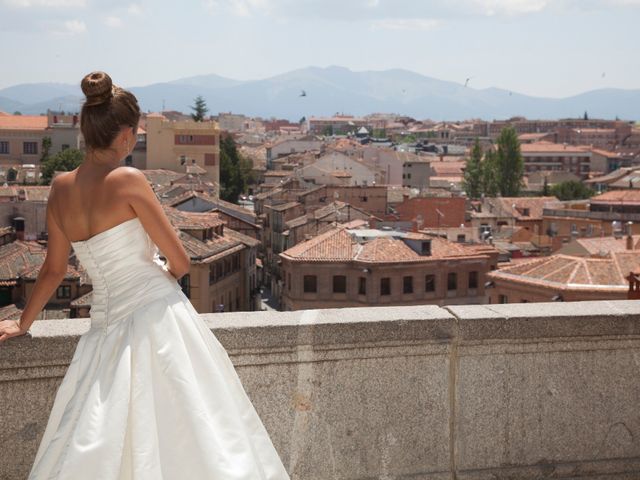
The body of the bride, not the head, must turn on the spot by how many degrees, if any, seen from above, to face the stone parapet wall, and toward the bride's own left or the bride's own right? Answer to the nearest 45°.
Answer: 0° — they already face it

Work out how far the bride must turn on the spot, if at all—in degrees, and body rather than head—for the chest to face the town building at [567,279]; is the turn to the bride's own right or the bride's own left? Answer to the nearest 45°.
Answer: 0° — they already face it

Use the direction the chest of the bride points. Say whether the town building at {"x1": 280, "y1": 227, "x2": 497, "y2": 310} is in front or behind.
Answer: in front

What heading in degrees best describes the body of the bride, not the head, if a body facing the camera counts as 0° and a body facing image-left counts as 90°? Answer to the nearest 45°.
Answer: approximately 225°

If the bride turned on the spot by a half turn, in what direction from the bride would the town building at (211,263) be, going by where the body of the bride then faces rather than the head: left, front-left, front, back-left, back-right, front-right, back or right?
back-right

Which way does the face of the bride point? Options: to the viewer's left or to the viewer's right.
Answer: to the viewer's right

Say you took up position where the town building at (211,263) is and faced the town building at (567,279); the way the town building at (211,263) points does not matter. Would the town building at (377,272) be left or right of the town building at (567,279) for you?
left
